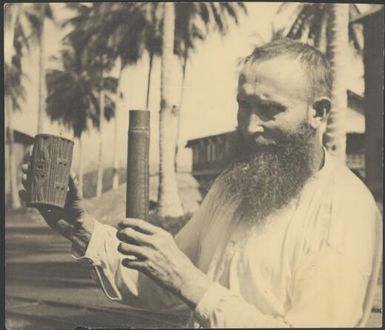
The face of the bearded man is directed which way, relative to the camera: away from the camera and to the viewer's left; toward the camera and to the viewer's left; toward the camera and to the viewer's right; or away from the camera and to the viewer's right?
toward the camera and to the viewer's left

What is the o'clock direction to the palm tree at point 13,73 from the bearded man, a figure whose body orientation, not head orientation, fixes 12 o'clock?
The palm tree is roughly at 2 o'clock from the bearded man.

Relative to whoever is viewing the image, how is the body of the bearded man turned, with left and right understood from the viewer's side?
facing the viewer and to the left of the viewer
